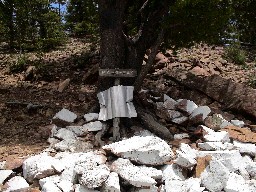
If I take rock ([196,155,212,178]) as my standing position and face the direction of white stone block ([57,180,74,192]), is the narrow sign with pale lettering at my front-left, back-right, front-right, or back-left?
front-right

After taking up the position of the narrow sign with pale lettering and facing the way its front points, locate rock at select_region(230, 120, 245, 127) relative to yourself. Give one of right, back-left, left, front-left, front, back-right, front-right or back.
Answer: left

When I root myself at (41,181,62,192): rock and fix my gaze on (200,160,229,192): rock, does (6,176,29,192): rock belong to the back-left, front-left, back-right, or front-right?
back-left

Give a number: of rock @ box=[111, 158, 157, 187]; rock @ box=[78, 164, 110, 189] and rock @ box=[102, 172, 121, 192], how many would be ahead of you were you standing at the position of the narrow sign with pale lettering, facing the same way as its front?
3

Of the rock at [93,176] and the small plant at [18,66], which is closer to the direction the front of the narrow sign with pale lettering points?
the rock

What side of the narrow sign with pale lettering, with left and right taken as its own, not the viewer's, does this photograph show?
front

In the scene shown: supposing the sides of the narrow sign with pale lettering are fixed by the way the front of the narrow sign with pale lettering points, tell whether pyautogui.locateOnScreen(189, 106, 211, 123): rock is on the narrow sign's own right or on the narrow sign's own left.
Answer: on the narrow sign's own left

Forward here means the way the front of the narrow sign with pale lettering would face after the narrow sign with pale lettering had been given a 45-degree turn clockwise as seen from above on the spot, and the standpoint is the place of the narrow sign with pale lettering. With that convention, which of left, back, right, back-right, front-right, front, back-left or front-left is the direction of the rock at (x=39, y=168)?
front

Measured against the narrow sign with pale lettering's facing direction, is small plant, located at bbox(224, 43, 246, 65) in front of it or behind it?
behind

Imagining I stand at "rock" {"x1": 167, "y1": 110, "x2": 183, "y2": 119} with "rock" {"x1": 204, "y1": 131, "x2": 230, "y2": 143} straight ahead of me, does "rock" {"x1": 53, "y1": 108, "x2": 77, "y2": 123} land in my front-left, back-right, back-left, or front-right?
back-right

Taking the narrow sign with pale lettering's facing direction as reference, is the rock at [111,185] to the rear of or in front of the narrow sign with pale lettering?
in front

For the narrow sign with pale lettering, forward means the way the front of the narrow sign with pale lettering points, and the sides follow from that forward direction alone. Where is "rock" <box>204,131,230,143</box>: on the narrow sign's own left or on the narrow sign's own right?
on the narrow sign's own left

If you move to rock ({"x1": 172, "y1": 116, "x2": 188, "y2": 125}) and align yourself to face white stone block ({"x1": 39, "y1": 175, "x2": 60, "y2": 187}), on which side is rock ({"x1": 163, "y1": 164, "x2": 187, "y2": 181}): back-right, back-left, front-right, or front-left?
front-left

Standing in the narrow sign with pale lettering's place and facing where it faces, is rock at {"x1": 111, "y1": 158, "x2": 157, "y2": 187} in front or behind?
in front

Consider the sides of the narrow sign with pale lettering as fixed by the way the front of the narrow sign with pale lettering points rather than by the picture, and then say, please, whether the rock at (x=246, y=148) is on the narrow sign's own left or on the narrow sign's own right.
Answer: on the narrow sign's own left

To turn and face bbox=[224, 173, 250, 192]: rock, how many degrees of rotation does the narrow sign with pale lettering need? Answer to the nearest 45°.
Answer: approximately 45° to its left

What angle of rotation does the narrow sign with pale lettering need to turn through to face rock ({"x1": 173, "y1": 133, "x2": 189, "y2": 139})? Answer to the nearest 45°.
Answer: approximately 90° to its left
